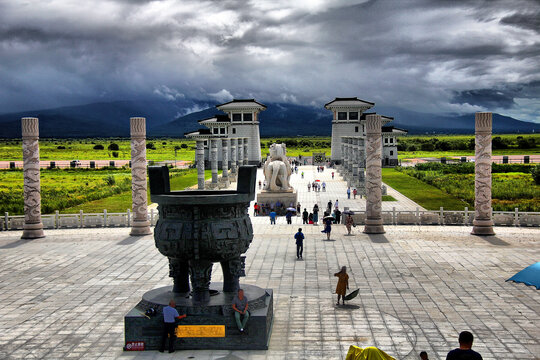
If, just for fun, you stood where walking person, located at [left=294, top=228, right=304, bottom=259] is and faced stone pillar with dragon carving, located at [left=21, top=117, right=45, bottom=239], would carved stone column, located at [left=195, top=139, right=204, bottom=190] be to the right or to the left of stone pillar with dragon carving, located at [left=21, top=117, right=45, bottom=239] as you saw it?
right

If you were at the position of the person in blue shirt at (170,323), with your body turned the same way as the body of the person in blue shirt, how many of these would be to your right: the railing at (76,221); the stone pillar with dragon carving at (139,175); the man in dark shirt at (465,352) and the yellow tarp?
2

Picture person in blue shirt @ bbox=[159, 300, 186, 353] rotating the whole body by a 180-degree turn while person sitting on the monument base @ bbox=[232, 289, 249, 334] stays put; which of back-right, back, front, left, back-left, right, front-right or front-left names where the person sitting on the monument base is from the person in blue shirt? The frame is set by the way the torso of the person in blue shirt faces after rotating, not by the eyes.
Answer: back-left

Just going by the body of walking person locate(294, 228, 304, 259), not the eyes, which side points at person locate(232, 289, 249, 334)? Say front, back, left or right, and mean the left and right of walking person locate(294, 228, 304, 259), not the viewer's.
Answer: back

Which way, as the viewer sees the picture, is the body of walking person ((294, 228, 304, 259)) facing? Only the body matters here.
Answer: away from the camera

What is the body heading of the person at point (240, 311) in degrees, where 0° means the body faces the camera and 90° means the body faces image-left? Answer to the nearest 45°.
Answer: approximately 0°

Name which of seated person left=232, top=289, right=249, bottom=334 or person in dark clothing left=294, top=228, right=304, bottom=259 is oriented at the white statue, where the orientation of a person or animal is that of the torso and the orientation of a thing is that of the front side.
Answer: person in dark clothing left=294, top=228, right=304, bottom=259

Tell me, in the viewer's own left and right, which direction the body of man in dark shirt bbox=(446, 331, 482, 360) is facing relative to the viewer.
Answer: facing away from the viewer

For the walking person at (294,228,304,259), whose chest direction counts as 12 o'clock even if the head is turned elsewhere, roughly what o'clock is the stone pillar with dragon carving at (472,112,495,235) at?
The stone pillar with dragon carving is roughly at 2 o'clock from the walking person.

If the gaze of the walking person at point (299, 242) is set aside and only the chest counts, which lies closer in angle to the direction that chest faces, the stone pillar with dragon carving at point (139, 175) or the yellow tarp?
the stone pillar with dragon carving
